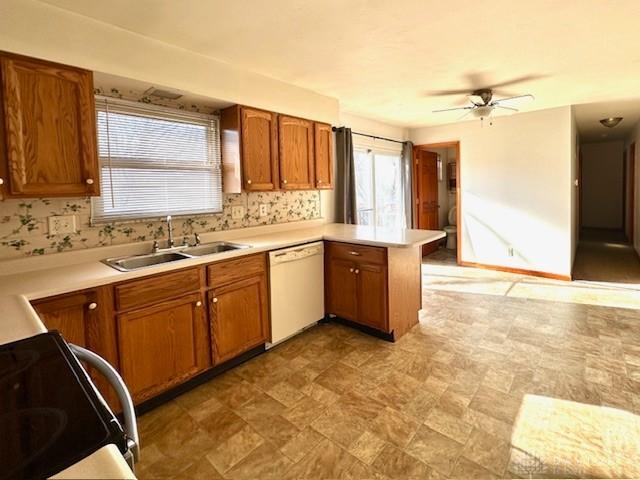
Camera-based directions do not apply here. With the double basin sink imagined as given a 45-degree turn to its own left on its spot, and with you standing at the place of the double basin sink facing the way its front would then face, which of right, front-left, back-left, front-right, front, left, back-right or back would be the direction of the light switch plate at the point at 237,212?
front-left

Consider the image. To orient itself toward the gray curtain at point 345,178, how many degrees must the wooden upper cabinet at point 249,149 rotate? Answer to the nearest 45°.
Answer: approximately 90° to its left

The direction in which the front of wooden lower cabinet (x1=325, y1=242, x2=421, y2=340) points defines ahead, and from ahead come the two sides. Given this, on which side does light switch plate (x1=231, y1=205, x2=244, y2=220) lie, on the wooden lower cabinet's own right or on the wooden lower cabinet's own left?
on the wooden lower cabinet's own right

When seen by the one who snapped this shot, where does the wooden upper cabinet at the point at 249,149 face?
facing the viewer and to the right of the viewer

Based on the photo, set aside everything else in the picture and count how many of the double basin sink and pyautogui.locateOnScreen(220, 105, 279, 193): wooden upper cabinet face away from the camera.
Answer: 0

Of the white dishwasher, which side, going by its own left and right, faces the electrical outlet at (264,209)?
back

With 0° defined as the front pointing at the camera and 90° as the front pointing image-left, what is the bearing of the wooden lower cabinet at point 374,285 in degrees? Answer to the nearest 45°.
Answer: approximately 45°
